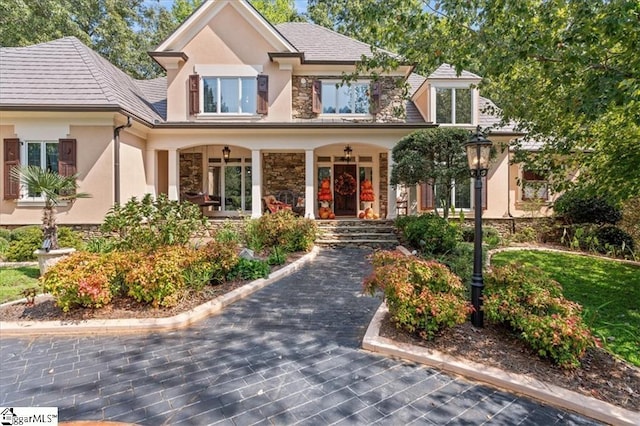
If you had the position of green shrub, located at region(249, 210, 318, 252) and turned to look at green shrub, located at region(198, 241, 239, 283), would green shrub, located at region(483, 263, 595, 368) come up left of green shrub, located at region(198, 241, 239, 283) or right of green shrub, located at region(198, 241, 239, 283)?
left

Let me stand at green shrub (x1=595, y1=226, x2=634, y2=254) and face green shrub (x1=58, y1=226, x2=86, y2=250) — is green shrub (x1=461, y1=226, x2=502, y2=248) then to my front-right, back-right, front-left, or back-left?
front-right

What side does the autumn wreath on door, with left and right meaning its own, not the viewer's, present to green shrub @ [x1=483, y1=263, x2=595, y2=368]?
front

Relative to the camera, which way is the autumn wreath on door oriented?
toward the camera

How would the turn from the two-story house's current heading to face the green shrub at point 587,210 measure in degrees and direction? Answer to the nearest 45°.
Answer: approximately 90° to its left

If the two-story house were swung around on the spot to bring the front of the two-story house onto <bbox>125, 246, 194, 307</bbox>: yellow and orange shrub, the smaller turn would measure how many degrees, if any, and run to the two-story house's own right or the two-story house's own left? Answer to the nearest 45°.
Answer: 0° — it already faces it

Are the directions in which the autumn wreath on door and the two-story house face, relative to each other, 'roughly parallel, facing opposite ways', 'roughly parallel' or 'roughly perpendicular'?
roughly parallel

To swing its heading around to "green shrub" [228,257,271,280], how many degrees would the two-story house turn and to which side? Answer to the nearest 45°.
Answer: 0° — it already faces it

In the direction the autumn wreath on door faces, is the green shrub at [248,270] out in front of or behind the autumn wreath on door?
in front

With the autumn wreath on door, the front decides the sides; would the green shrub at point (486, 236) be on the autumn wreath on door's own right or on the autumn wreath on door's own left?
on the autumn wreath on door's own left

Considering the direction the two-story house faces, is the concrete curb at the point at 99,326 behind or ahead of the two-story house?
ahead

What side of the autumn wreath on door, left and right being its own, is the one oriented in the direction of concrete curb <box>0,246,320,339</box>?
front

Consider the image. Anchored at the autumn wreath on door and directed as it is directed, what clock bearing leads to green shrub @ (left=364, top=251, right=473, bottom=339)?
The green shrub is roughly at 12 o'clock from the autumn wreath on door.

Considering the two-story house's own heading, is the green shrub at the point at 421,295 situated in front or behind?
in front

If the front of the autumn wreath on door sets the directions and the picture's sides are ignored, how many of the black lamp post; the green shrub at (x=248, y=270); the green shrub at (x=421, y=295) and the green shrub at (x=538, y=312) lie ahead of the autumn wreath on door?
4

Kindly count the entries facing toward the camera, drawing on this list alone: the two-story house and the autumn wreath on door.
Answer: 2

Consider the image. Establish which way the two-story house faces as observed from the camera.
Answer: facing the viewer
